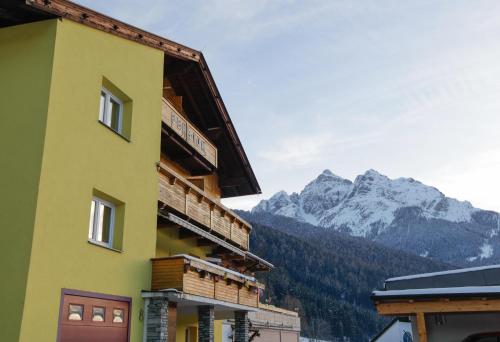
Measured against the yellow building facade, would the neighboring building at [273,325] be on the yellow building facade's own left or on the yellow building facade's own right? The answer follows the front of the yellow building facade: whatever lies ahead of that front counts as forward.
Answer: on the yellow building facade's own left

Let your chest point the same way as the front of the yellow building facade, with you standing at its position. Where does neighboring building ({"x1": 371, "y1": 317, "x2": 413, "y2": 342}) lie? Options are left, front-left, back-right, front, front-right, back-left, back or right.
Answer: left
